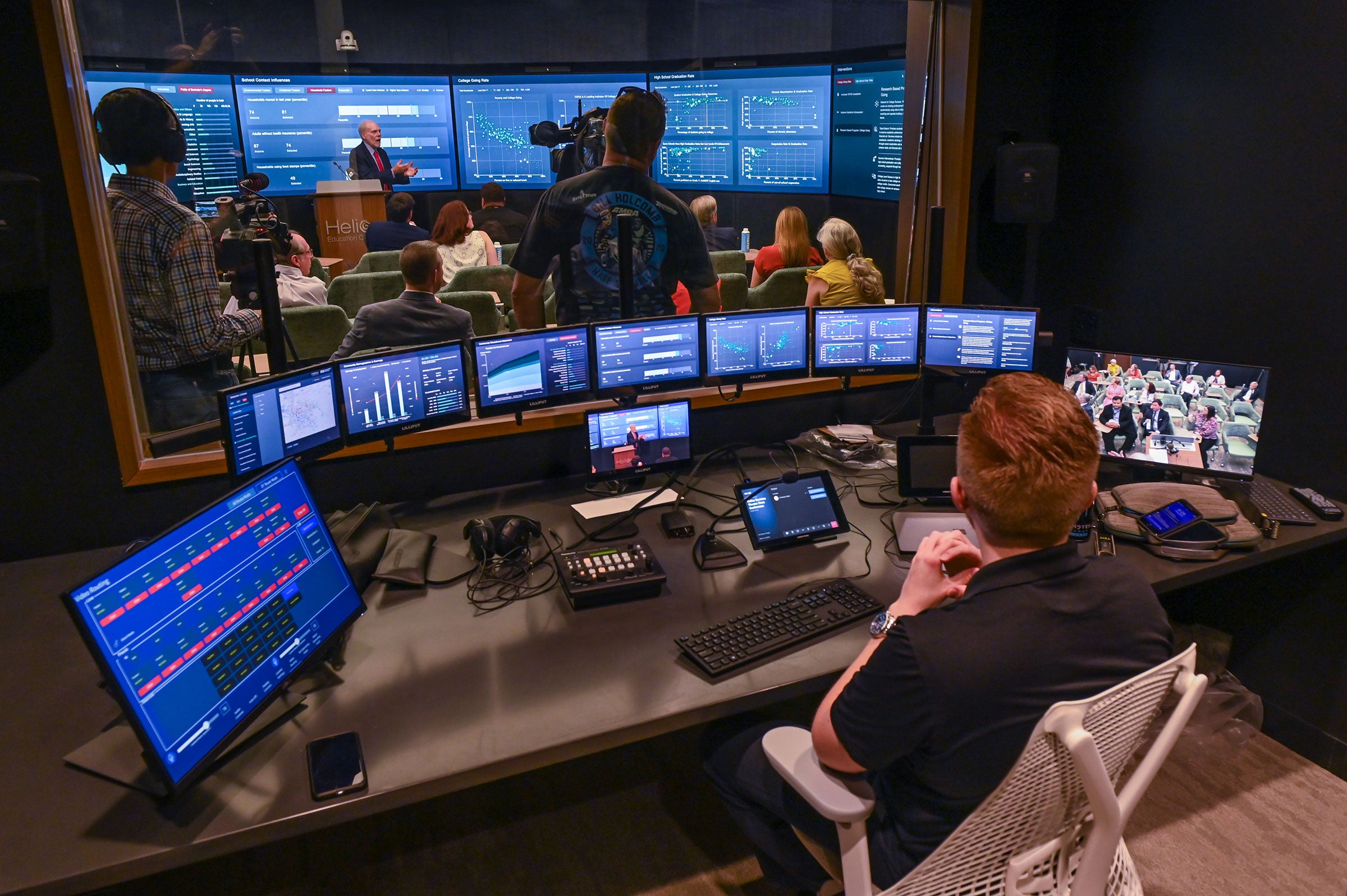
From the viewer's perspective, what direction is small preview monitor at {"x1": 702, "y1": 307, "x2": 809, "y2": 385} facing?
toward the camera

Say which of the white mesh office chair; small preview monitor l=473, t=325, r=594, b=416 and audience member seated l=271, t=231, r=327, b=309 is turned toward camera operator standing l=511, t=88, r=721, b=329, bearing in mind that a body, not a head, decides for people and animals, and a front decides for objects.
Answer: the white mesh office chair

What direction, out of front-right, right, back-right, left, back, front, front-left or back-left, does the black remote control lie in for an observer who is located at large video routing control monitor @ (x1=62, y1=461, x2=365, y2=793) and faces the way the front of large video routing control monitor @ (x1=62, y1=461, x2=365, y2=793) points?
front-left

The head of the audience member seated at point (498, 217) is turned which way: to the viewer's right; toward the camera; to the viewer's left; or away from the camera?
away from the camera

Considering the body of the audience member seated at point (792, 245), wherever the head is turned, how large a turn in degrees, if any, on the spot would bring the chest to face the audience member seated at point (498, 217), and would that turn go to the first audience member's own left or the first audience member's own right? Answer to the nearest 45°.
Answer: approximately 45° to the first audience member's own left

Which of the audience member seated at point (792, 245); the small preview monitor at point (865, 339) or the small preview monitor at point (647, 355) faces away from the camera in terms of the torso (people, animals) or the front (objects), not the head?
the audience member seated

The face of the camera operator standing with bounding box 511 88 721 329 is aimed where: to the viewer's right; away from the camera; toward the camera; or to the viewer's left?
away from the camera

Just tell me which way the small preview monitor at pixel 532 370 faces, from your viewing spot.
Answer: facing the viewer

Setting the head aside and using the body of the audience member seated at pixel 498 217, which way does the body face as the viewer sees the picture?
away from the camera

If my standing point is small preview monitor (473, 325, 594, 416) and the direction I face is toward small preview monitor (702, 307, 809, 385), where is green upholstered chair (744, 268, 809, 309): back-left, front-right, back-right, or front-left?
front-left

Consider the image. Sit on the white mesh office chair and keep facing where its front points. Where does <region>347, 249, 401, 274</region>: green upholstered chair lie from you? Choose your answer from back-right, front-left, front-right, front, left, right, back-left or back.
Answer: front

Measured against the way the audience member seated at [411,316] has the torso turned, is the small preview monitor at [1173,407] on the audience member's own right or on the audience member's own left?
on the audience member's own right

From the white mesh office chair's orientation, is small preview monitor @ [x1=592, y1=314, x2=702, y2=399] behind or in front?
in front

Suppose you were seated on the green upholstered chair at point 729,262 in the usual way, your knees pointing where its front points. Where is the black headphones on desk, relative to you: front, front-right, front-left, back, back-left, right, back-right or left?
back

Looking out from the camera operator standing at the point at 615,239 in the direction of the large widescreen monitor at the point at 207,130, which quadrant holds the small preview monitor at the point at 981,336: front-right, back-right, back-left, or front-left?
back-right

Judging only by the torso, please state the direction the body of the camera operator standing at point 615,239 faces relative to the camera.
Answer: away from the camera

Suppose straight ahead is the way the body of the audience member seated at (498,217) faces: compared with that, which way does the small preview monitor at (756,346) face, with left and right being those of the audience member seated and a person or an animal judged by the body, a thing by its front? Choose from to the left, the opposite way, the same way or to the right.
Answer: the opposite way

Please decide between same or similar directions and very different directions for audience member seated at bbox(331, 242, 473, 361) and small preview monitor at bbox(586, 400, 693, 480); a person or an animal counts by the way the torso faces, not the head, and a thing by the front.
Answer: very different directions

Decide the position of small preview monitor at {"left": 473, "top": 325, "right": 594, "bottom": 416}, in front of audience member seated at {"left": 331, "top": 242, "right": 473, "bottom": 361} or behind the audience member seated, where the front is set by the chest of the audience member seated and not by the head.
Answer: behind

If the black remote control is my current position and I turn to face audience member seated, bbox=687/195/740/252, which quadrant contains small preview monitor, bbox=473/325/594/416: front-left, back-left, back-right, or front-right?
front-left

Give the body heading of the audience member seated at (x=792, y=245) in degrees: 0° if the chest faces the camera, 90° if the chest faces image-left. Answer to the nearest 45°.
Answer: approximately 180°

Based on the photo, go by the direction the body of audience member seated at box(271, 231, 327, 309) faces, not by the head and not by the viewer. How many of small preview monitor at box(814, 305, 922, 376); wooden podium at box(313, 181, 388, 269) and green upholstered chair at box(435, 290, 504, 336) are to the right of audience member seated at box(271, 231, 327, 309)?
2
